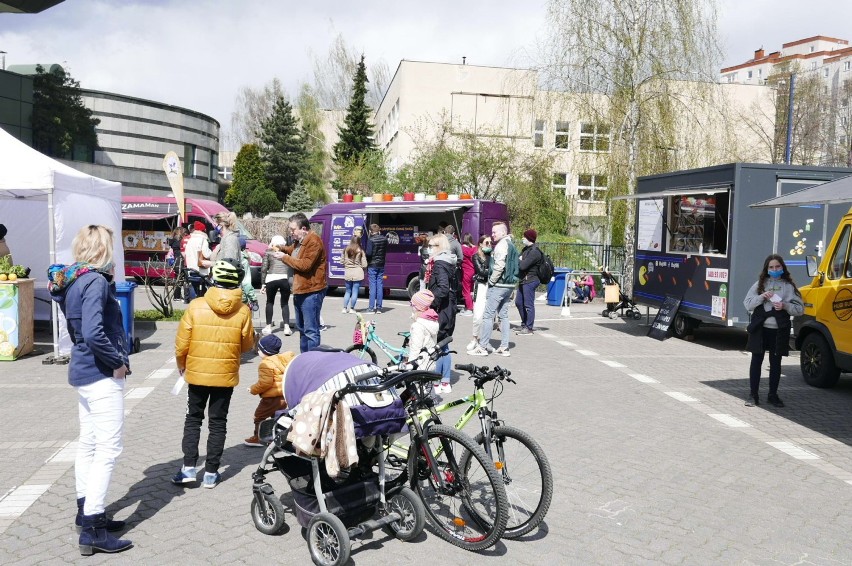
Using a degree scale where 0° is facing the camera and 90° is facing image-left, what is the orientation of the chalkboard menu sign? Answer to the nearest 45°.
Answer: approximately 45°

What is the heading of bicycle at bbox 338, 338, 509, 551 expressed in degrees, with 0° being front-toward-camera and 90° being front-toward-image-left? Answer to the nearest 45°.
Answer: approximately 315°

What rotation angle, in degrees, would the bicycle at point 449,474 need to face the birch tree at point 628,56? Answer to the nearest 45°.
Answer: approximately 135° to its left

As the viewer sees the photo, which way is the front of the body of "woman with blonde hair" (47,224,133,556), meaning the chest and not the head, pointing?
to the viewer's right

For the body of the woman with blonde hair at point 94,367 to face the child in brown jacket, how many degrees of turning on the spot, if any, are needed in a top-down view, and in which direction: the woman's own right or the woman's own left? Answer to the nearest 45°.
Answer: approximately 45° to the woman's own left

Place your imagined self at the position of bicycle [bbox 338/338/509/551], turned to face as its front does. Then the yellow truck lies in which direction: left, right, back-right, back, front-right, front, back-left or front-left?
left

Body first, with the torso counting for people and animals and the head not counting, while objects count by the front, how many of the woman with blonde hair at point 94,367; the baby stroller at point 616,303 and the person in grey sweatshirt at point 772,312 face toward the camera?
1

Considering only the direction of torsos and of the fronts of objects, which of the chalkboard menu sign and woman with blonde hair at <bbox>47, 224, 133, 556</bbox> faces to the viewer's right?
the woman with blonde hair
